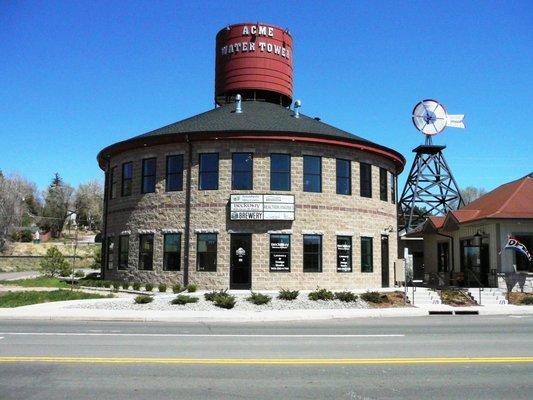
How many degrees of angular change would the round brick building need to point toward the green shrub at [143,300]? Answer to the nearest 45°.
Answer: approximately 45° to its right

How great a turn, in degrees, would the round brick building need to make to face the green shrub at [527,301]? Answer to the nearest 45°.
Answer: approximately 90° to its left

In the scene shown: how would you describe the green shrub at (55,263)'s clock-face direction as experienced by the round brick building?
The green shrub is roughly at 4 o'clock from the round brick building.

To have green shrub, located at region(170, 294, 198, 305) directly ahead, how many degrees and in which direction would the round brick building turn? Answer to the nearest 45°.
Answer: approximately 45° to its right

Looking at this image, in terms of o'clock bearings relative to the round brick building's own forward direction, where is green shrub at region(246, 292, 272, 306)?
The green shrub is roughly at 12 o'clock from the round brick building.

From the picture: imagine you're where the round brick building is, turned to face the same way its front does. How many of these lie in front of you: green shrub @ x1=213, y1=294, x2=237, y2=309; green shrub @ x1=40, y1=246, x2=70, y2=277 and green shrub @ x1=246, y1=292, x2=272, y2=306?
2

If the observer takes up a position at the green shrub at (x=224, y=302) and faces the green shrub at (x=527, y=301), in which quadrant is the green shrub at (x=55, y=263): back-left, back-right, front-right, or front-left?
back-left

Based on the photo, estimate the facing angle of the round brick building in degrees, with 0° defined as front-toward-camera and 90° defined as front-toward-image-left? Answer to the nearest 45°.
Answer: approximately 0°
